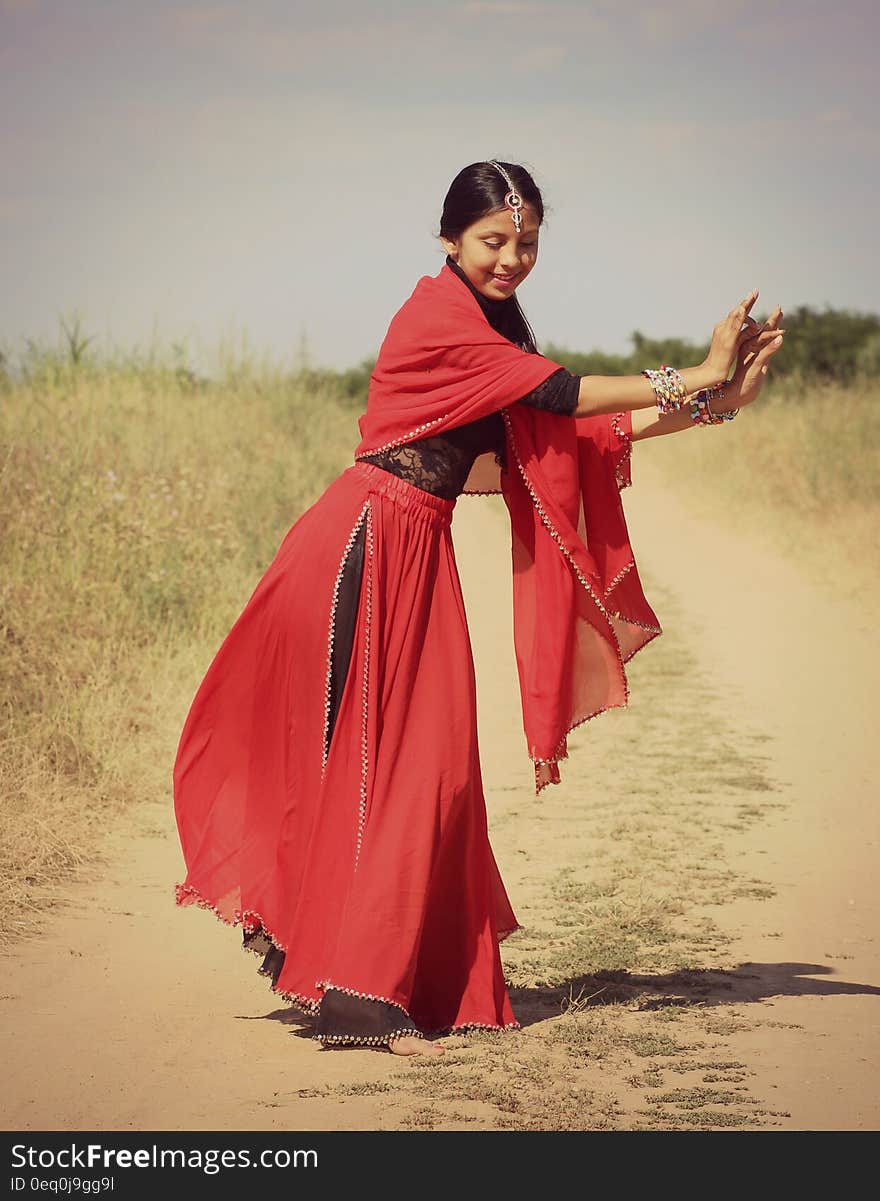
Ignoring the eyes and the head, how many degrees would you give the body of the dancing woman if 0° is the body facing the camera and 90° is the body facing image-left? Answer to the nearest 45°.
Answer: approximately 270°

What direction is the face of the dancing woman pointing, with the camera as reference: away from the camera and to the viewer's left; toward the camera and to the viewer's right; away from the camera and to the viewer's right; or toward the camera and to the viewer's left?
toward the camera and to the viewer's right
